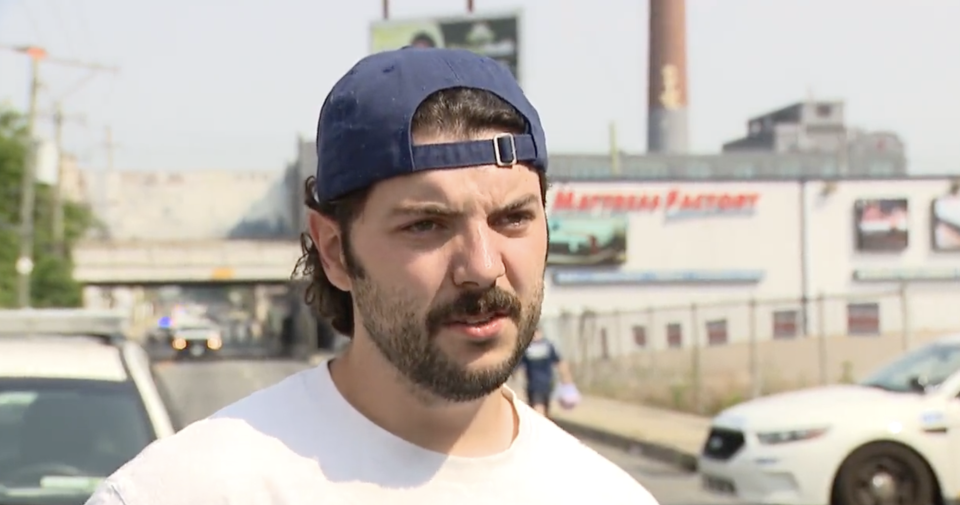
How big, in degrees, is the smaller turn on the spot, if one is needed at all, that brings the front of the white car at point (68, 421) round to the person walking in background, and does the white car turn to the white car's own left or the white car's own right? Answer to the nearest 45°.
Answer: approximately 135° to the white car's own left

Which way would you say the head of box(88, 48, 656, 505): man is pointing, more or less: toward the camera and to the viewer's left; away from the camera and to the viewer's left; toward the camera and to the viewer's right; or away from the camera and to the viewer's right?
toward the camera and to the viewer's right

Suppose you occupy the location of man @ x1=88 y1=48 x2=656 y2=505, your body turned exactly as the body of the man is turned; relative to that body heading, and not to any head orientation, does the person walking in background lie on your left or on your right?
on your left

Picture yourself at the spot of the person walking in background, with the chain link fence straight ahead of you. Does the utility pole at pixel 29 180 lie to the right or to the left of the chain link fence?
left

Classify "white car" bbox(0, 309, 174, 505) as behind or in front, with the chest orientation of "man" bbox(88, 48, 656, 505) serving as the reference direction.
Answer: behind

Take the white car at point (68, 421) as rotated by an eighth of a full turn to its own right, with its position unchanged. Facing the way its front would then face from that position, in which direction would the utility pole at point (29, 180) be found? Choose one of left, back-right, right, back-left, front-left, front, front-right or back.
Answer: back-right

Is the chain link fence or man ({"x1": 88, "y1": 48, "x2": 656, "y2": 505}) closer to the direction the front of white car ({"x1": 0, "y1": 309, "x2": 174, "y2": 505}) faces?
the man

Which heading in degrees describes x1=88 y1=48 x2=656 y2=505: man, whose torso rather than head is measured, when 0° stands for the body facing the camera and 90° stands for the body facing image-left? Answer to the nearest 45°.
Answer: approximately 315°
